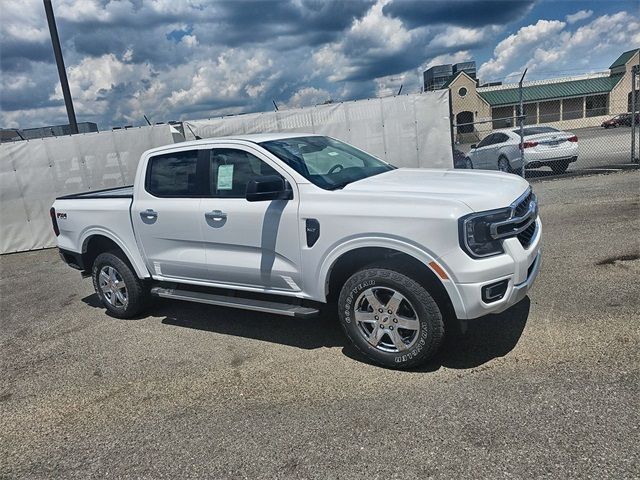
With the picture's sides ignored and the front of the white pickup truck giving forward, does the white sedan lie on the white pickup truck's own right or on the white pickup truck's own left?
on the white pickup truck's own left

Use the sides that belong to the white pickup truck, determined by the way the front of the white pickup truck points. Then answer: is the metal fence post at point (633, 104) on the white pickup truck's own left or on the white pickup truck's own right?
on the white pickup truck's own left

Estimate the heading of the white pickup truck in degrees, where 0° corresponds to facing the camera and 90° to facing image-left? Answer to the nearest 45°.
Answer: approximately 315°

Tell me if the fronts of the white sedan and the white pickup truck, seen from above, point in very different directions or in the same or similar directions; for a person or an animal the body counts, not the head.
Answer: very different directions

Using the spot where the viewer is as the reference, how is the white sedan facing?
facing away from the viewer and to the left of the viewer

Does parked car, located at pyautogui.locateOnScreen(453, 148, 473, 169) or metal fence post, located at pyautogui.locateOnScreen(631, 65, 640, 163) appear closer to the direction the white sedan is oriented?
the parked car

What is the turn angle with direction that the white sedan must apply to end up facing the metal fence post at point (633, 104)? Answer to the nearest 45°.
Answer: approximately 135° to its right

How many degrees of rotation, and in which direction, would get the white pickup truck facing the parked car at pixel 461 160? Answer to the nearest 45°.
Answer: approximately 90° to its left

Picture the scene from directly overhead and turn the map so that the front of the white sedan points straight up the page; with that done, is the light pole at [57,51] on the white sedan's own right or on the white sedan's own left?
on the white sedan's own left
